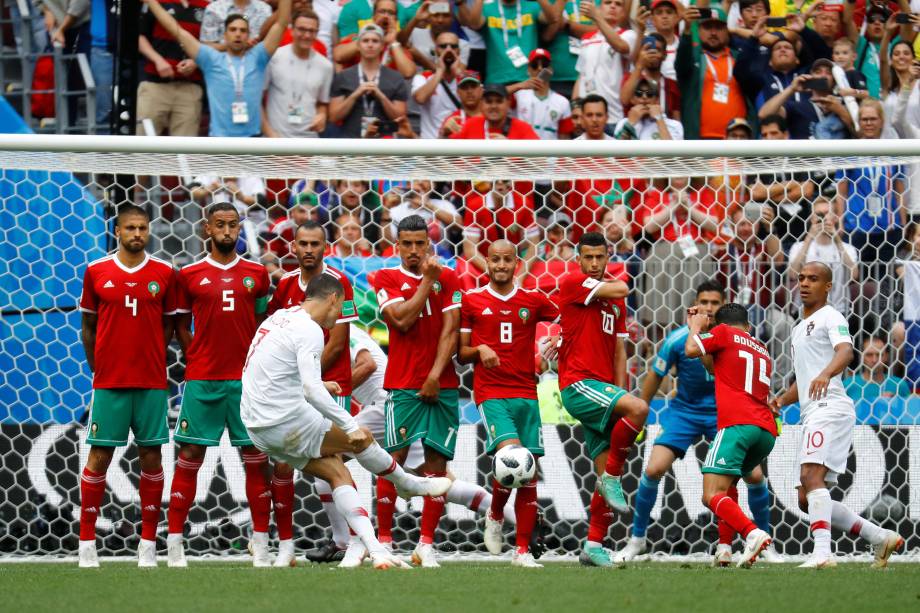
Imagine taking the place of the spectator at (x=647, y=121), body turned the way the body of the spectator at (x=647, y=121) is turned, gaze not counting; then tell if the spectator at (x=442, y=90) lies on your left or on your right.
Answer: on your right

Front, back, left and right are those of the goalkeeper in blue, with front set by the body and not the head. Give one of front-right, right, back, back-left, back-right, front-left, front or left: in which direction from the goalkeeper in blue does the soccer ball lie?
front-right
